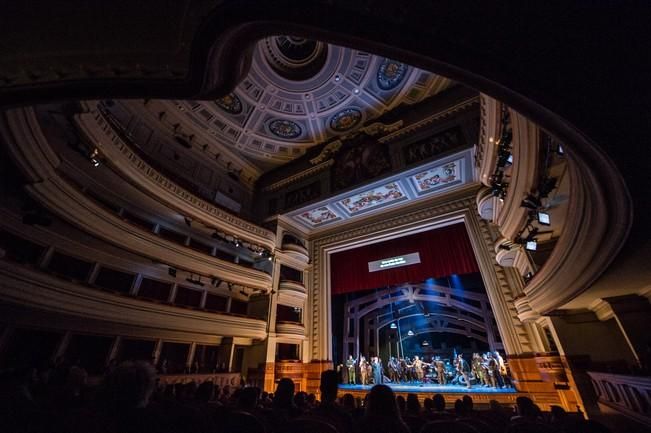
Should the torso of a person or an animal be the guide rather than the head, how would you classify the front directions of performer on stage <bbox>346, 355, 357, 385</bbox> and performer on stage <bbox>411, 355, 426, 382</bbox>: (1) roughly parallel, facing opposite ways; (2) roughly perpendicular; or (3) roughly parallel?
roughly parallel

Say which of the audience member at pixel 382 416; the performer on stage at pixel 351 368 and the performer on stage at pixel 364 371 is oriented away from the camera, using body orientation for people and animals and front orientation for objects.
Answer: the audience member

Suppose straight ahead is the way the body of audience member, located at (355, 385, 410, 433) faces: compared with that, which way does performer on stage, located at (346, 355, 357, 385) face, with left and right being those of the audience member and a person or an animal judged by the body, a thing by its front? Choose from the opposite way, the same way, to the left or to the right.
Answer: the opposite way

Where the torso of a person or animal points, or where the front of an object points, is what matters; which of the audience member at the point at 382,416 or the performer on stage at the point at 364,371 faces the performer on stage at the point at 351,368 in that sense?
the audience member

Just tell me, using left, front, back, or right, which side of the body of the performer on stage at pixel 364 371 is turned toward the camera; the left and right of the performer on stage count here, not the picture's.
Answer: front

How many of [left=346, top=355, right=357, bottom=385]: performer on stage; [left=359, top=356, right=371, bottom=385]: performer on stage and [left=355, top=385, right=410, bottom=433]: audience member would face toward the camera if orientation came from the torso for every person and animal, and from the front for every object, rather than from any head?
2

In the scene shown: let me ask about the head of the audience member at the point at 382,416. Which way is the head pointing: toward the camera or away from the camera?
away from the camera

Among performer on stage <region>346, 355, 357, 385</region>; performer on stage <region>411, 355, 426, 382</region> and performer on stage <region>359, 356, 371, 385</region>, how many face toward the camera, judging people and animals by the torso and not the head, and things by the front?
3

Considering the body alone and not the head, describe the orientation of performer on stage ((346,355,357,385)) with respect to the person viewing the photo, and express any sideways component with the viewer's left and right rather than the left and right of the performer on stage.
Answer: facing the viewer

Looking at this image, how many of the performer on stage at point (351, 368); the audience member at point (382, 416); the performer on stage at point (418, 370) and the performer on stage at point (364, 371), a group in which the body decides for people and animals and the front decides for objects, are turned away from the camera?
1

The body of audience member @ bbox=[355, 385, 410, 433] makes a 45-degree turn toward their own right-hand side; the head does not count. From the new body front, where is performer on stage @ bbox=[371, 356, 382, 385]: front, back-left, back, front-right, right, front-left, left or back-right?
front-left

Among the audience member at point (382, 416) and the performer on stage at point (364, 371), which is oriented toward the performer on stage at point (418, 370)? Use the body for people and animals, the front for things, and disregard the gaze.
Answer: the audience member

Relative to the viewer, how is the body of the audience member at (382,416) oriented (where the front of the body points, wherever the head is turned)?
away from the camera

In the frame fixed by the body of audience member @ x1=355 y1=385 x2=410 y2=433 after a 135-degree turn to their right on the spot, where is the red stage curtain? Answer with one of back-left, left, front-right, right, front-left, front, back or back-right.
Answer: back-left

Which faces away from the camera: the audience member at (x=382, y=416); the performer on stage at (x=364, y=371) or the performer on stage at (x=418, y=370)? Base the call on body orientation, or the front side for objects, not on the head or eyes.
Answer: the audience member

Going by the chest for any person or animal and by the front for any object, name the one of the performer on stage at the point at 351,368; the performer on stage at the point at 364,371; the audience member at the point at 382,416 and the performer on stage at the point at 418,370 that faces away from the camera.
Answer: the audience member
